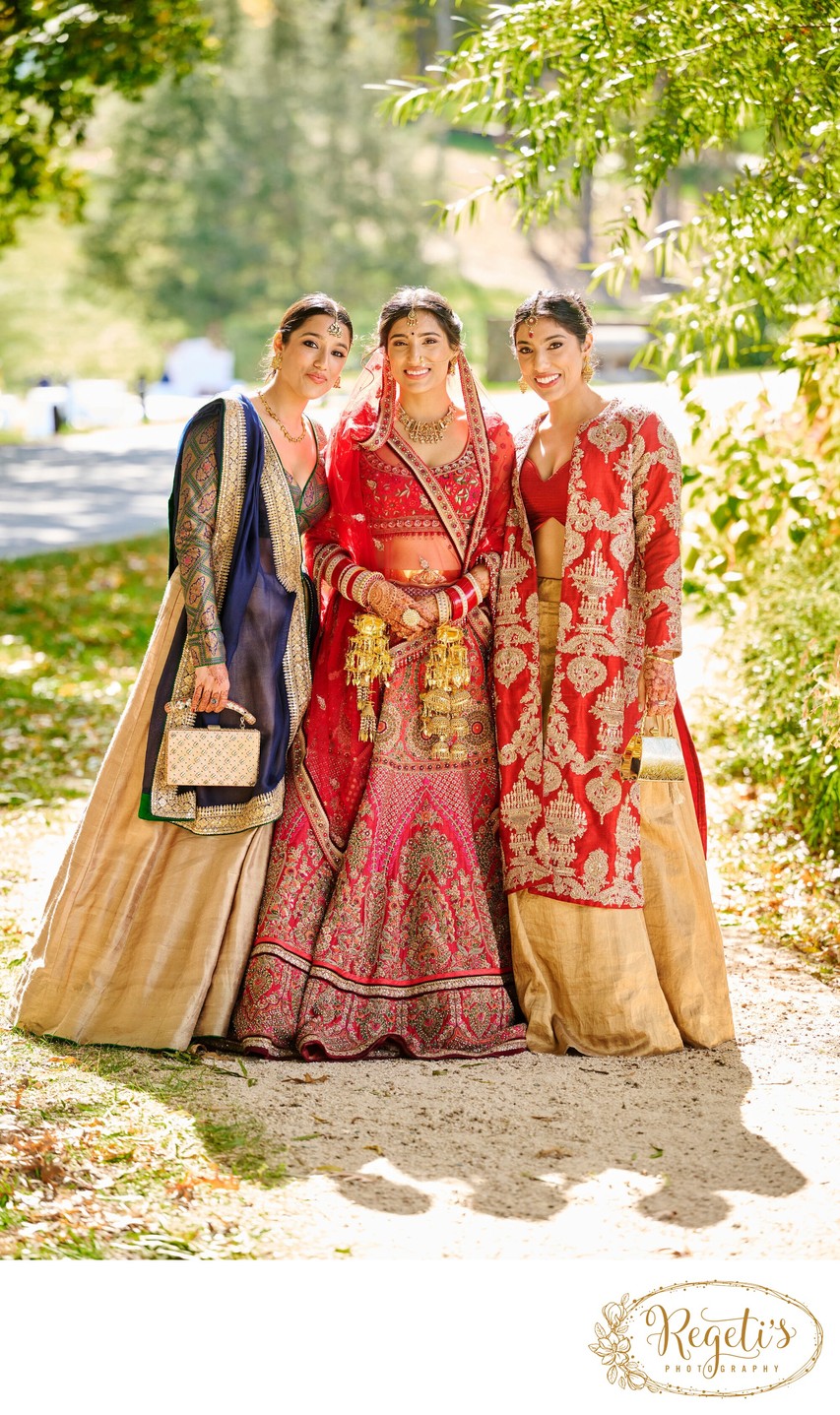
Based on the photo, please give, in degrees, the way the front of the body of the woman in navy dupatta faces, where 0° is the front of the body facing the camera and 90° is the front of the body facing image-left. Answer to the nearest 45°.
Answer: approximately 315°

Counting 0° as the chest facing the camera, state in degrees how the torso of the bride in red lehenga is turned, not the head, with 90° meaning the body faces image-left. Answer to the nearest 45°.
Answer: approximately 0°

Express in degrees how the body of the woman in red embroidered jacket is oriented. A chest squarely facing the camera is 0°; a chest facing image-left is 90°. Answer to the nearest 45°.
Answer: approximately 45°
